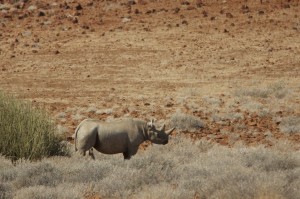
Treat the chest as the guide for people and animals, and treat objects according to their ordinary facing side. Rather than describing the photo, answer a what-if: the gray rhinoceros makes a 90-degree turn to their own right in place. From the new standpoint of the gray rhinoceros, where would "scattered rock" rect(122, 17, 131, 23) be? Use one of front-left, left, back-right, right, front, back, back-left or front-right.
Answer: back

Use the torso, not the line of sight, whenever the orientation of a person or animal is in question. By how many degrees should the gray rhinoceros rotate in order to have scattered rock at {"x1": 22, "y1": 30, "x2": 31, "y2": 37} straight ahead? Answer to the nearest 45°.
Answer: approximately 90° to its left

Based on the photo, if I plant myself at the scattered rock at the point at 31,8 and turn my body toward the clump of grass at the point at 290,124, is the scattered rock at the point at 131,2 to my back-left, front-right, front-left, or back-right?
front-left

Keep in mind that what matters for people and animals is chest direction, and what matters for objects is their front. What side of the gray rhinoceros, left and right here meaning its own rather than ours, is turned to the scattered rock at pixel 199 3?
left

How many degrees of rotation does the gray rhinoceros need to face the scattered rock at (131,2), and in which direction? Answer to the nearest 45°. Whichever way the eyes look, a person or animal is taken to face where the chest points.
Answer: approximately 90° to its left

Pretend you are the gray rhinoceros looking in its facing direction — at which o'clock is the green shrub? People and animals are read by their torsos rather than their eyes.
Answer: The green shrub is roughly at 6 o'clock from the gray rhinoceros.

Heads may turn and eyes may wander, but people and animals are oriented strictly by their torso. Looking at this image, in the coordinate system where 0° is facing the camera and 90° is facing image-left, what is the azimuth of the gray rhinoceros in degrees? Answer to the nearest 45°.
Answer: approximately 270°

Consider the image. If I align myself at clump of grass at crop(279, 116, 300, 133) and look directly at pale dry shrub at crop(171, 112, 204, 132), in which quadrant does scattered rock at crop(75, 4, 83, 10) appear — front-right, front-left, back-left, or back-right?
front-right

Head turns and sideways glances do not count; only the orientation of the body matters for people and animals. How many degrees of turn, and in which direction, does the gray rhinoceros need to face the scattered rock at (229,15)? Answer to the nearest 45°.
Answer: approximately 90° to its left

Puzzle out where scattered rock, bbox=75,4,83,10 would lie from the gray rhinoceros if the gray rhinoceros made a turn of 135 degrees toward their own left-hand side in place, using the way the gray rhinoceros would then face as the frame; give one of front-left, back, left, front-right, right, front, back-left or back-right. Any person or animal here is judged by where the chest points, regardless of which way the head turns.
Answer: front-right

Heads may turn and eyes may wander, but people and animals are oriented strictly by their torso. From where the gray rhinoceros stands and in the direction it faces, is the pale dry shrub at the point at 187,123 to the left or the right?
on its left

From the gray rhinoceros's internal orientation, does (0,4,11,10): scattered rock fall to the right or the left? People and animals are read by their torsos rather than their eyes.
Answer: on its left
